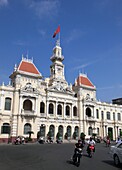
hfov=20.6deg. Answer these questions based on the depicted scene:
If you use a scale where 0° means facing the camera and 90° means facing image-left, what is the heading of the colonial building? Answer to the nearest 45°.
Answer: approximately 315°

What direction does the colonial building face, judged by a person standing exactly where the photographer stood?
facing the viewer and to the right of the viewer
